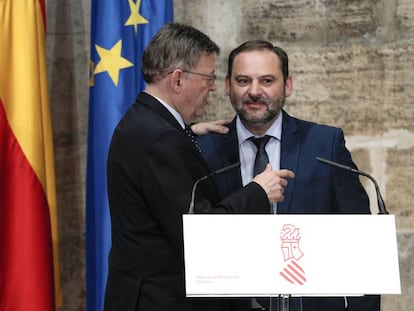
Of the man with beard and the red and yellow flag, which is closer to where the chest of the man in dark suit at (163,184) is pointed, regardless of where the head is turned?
the man with beard

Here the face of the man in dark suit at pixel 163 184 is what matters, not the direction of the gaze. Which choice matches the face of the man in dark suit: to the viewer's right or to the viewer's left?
to the viewer's right

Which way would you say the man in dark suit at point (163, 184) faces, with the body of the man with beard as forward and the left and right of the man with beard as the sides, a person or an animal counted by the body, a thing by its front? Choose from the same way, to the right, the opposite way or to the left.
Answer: to the left

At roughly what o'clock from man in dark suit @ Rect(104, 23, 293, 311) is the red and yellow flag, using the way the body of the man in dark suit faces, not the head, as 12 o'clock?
The red and yellow flag is roughly at 8 o'clock from the man in dark suit.

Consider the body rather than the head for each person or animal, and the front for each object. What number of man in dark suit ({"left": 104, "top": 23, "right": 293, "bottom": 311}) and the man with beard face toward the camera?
1

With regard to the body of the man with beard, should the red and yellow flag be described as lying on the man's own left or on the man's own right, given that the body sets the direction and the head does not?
on the man's own right

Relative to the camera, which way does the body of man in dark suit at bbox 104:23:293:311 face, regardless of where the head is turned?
to the viewer's right
